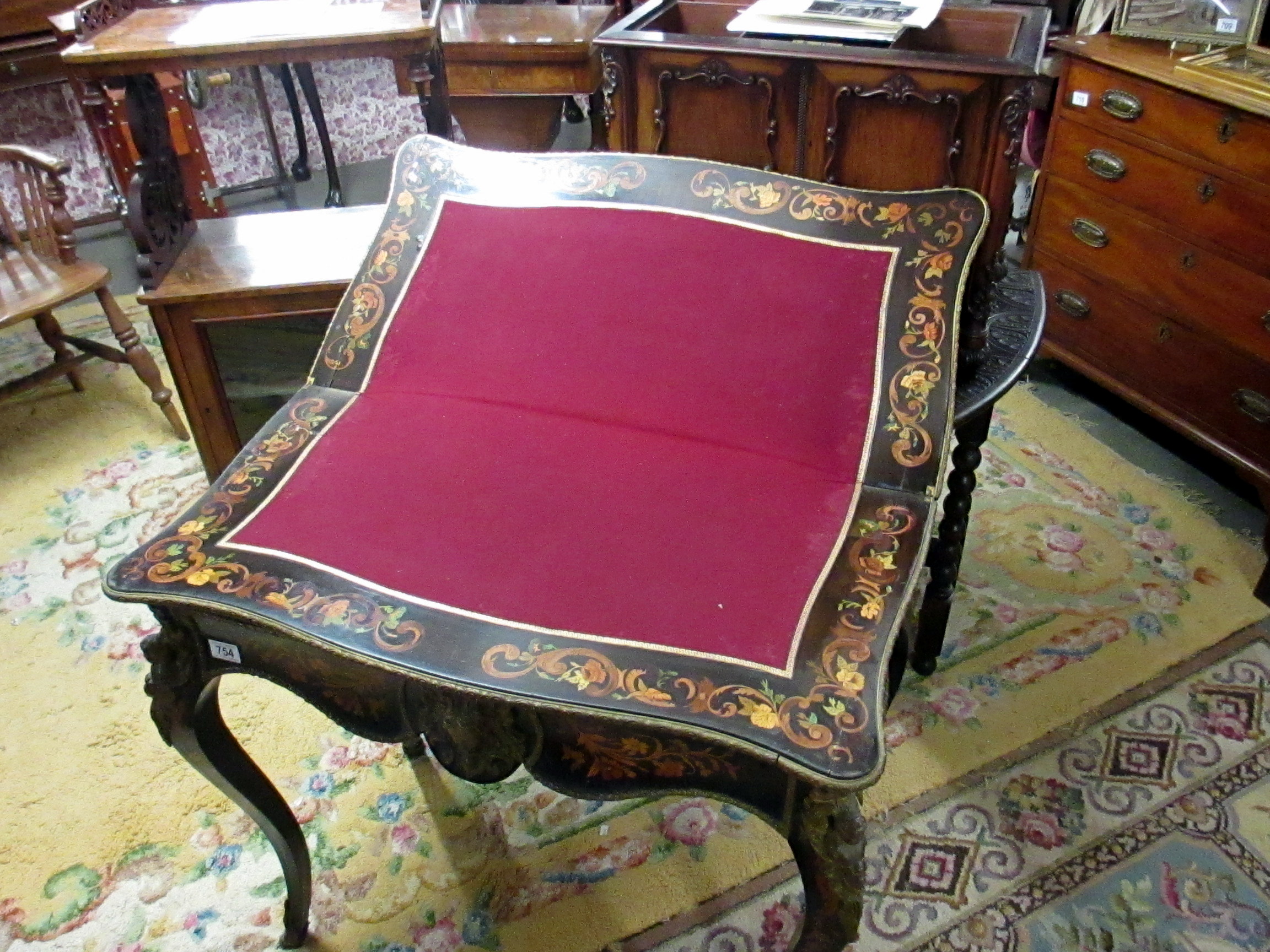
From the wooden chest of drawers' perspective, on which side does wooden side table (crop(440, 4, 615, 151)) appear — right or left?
on its right

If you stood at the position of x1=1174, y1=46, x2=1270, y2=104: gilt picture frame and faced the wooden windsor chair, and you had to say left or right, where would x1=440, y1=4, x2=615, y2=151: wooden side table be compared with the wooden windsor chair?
right

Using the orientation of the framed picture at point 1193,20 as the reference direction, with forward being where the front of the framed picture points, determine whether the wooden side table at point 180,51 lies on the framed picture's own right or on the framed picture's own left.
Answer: on the framed picture's own right

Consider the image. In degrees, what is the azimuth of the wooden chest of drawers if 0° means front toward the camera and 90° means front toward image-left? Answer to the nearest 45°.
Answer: approximately 45°

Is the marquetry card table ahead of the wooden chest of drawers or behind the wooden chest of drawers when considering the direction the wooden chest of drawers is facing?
ahead

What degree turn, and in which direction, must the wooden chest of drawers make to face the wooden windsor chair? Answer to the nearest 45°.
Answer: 0° — it already faces it

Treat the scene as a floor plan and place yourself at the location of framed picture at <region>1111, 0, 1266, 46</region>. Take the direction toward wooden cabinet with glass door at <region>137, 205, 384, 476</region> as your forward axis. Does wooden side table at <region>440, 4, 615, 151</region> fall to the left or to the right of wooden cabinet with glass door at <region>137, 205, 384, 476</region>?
right

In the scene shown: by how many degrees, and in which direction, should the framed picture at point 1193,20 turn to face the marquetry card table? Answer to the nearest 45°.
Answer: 0° — it already faces it
